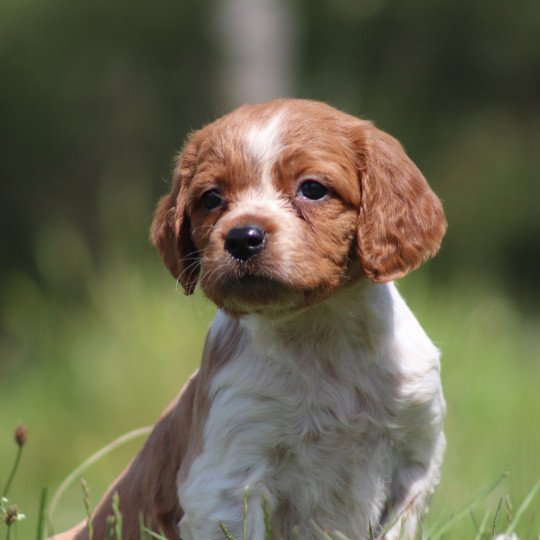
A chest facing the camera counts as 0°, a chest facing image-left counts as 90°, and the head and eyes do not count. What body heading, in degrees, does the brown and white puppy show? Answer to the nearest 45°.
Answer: approximately 315°
